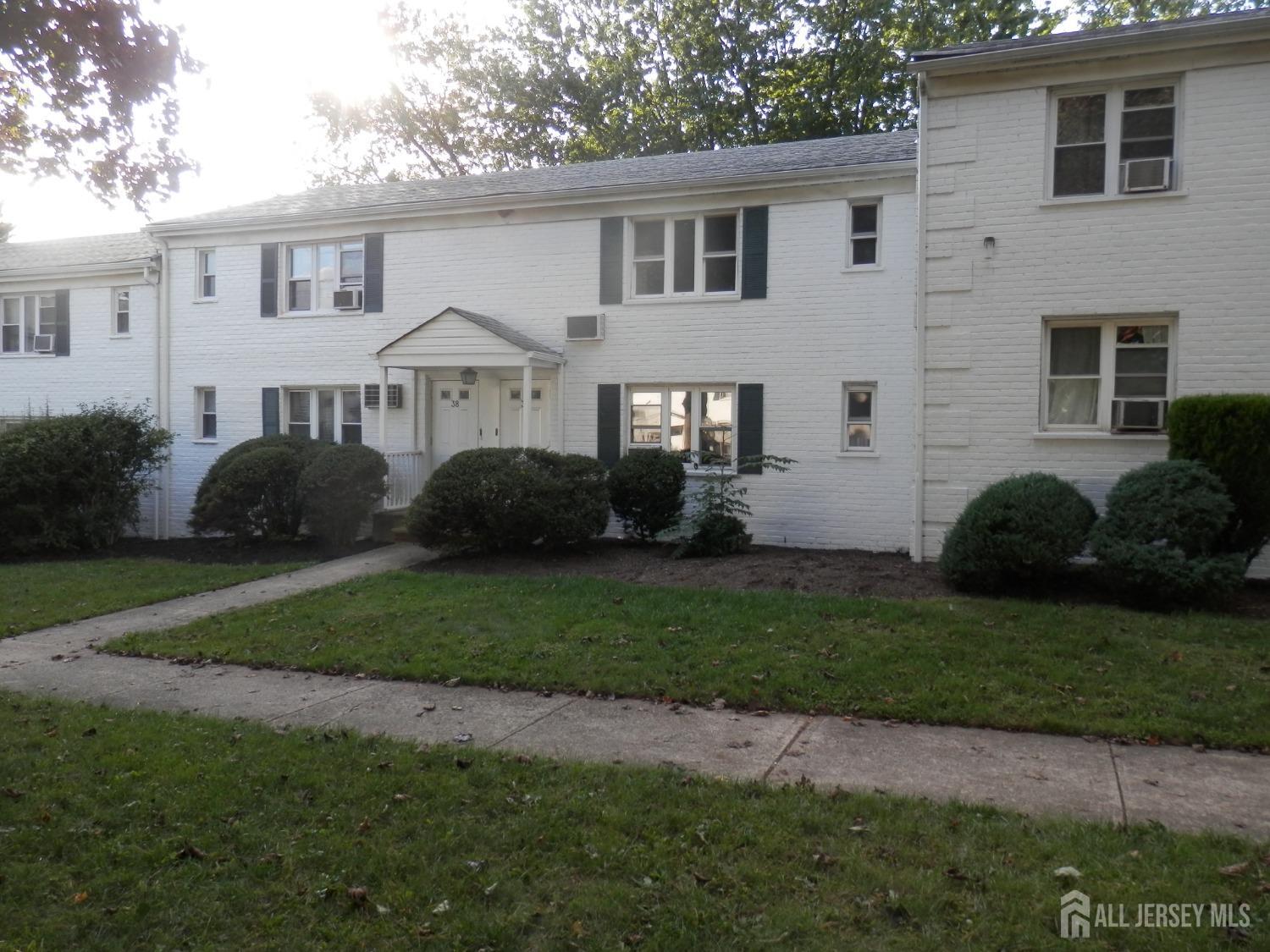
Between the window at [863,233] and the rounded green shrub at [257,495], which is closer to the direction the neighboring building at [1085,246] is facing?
the rounded green shrub

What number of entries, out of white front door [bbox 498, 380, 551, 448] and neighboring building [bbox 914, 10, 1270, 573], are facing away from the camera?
0

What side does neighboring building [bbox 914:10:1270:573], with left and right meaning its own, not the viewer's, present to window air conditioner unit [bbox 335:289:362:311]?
right

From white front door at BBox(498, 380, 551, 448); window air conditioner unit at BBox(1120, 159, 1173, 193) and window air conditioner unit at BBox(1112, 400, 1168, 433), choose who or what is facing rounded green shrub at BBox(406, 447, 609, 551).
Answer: the white front door

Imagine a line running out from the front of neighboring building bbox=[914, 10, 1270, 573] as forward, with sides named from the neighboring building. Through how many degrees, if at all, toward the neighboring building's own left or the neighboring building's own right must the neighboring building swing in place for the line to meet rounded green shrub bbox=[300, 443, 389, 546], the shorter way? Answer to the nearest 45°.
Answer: approximately 90° to the neighboring building's own right

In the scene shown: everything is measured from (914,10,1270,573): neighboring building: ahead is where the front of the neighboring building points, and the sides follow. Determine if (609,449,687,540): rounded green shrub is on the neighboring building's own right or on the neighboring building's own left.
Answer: on the neighboring building's own right
